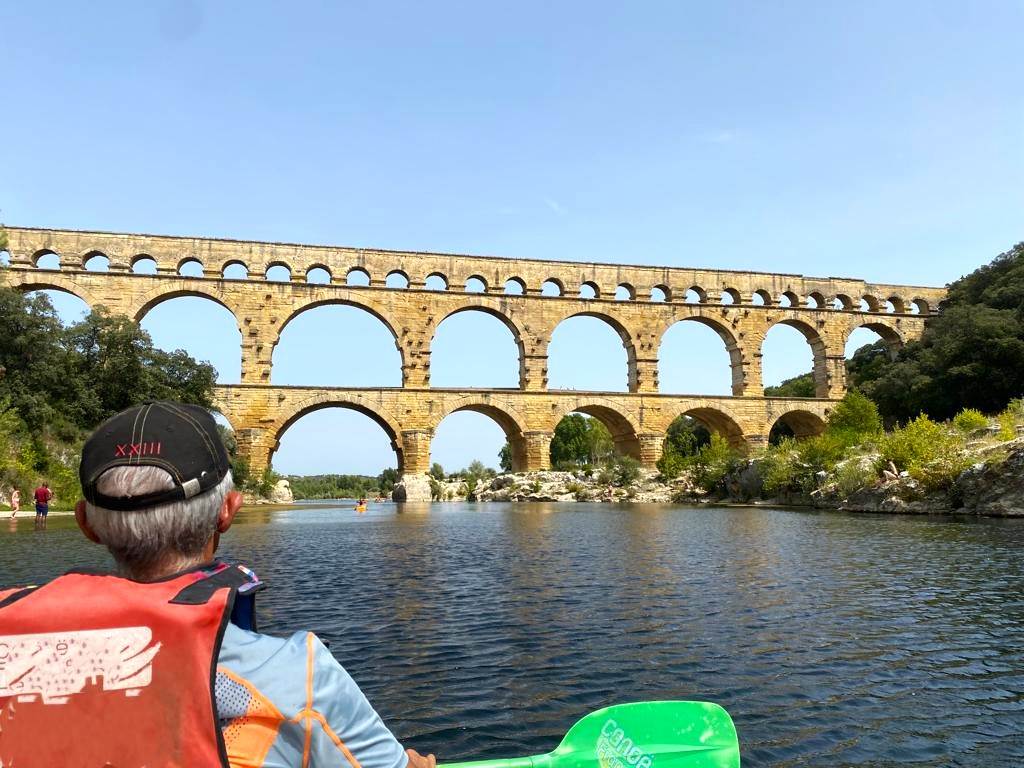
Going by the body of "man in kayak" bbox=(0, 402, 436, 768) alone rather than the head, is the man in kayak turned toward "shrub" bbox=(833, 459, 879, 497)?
yes

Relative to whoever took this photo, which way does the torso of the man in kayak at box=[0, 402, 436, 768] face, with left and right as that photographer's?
facing away from the viewer and to the right of the viewer
